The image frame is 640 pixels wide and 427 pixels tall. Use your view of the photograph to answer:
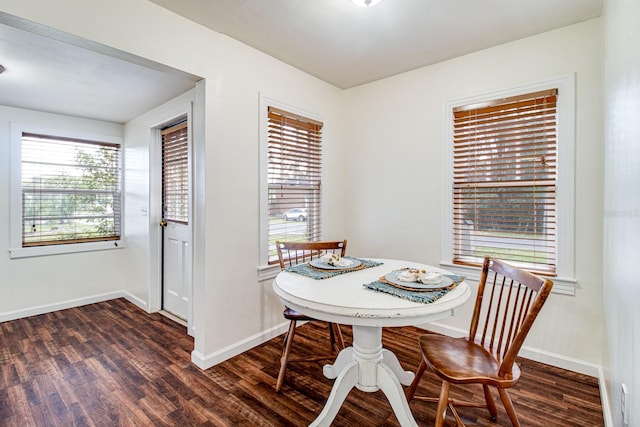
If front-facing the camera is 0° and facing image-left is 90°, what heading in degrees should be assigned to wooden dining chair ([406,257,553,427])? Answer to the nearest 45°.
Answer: approximately 45°

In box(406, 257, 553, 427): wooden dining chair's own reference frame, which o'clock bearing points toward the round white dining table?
The round white dining table is roughly at 1 o'clock from the wooden dining chair.

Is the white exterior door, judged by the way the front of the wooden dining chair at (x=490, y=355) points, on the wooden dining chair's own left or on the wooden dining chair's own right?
on the wooden dining chair's own right

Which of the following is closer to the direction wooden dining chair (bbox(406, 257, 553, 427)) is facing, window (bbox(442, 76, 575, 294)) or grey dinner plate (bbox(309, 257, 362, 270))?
the grey dinner plate

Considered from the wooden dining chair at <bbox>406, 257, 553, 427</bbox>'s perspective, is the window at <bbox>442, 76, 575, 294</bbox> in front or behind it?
behind

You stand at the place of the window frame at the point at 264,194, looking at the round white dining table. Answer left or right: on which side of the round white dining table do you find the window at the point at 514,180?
left
